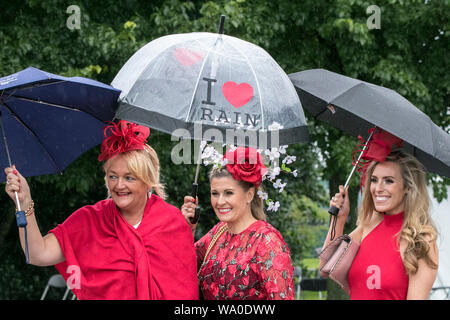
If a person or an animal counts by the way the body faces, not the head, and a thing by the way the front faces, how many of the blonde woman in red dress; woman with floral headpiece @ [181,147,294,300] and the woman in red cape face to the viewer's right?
0

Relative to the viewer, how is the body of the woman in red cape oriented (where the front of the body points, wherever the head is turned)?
toward the camera

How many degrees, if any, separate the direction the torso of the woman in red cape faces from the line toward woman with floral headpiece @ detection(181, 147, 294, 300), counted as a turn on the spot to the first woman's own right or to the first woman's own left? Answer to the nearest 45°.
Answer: approximately 90° to the first woman's own left

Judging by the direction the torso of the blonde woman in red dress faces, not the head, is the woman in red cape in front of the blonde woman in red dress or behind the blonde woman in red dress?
in front

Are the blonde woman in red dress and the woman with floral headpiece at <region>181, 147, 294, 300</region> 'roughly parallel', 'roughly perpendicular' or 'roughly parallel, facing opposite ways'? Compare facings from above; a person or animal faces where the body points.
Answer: roughly parallel

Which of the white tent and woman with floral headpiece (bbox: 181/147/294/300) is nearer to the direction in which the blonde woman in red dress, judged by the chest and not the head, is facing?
the woman with floral headpiece

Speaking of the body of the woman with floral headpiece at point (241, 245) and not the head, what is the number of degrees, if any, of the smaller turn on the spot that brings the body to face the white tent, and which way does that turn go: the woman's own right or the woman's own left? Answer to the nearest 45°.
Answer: approximately 180°

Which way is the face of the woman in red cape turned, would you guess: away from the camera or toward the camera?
toward the camera

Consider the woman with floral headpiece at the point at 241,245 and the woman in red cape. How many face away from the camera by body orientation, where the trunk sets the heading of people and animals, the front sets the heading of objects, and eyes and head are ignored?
0

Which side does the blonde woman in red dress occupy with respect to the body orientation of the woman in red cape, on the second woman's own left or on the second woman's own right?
on the second woman's own left

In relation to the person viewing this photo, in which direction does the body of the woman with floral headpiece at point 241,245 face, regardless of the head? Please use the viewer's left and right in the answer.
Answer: facing the viewer and to the left of the viewer

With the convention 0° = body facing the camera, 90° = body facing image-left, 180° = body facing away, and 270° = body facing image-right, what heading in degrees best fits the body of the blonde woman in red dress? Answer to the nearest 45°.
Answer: approximately 45°

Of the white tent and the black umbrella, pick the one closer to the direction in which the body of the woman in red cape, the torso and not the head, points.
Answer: the black umbrella

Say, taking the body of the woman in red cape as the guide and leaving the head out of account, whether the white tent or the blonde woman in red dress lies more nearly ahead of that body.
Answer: the blonde woman in red dress

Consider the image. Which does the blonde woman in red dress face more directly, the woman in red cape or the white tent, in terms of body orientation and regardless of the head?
the woman in red cape

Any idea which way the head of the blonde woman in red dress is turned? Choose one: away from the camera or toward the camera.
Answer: toward the camera

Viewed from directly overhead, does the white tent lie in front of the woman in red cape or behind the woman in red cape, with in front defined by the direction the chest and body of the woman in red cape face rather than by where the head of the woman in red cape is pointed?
behind
